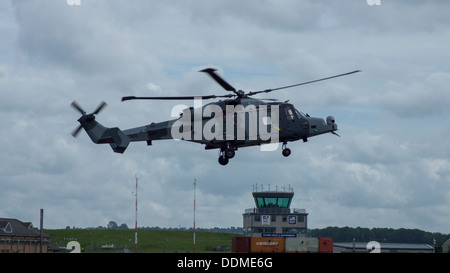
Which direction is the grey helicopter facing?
to the viewer's right
